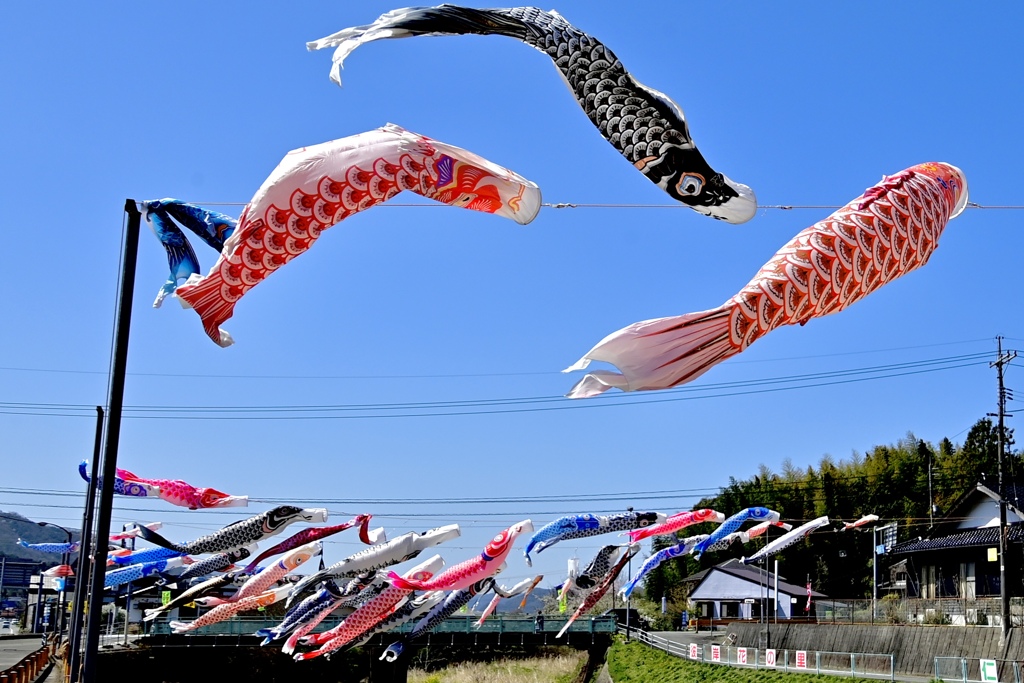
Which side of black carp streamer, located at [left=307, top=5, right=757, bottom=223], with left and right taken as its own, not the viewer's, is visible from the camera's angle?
right

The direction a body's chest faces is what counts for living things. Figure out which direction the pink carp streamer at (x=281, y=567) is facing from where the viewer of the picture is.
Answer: facing to the right of the viewer

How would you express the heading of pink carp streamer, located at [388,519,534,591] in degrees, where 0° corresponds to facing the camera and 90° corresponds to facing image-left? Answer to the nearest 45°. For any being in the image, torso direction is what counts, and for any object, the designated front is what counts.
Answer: approximately 270°

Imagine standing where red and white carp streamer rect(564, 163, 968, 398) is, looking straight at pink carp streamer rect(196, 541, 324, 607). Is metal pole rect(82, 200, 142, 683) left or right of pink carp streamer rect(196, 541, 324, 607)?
left

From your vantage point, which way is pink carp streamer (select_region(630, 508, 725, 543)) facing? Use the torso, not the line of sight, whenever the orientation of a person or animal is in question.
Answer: to the viewer's right

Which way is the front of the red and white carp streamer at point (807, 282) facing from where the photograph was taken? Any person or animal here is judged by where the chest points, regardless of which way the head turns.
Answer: facing to the right of the viewer

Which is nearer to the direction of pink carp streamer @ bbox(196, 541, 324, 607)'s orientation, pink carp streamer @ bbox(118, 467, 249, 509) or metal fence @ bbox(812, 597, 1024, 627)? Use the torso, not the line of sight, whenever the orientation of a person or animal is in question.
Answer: the metal fence

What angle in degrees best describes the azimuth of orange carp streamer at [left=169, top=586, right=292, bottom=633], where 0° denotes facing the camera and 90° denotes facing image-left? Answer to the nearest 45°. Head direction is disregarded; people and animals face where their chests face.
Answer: approximately 270°

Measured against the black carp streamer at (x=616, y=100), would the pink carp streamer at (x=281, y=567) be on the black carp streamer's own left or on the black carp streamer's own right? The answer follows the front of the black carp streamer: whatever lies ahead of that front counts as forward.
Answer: on the black carp streamer's own left

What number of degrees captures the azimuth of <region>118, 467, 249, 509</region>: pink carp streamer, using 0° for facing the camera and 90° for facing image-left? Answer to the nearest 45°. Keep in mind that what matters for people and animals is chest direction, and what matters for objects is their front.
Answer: approximately 270°

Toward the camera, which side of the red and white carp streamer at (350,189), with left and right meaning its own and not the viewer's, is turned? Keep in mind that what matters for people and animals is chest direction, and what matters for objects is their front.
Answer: right
